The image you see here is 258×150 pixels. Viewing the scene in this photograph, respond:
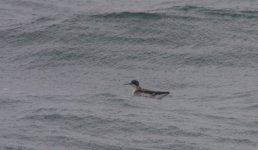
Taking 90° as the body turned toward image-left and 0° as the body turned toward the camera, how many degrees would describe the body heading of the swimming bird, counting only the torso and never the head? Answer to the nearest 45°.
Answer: approximately 90°
